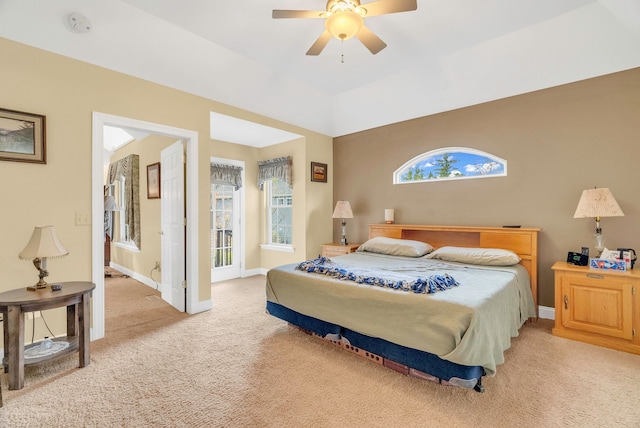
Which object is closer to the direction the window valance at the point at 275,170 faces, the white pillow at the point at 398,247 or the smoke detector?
the smoke detector

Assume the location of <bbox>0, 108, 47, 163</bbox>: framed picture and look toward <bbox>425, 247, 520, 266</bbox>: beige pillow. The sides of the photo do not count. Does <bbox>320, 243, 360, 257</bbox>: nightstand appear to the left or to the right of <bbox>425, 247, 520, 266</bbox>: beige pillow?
left

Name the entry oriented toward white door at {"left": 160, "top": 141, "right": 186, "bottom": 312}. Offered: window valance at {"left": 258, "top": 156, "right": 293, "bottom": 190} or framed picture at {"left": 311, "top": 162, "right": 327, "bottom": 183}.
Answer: the window valance

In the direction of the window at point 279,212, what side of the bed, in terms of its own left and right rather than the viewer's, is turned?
right

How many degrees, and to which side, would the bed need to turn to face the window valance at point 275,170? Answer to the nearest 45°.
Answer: approximately 90° to its right

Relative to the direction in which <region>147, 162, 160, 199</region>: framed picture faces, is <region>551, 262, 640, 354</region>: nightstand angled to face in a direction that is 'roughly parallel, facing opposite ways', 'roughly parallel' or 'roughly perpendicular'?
roughly perpendicular

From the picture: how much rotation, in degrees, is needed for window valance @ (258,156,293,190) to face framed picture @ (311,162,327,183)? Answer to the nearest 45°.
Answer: approximately 135° to its left
